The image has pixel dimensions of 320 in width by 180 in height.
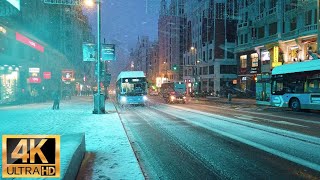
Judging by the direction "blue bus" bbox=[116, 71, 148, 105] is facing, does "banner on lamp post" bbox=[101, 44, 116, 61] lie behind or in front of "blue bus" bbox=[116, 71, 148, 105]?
in front

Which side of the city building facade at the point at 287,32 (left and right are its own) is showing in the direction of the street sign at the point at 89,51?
front

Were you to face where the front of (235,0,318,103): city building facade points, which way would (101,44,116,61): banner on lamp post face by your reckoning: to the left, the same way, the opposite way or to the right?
to the left

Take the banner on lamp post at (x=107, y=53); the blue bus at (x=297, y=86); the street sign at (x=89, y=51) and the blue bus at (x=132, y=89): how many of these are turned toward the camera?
3

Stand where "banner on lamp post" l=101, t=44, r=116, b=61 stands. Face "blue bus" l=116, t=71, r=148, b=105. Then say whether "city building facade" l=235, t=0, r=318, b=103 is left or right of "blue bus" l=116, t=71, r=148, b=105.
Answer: right

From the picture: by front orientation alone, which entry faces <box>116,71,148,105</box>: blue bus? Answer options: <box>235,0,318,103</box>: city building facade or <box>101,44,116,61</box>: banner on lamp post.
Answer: the city building facade

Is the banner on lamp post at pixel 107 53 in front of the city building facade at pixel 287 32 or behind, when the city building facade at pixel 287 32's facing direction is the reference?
in front

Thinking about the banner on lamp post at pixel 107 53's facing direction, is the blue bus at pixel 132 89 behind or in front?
behind

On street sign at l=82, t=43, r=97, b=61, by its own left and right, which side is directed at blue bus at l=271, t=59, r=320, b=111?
left

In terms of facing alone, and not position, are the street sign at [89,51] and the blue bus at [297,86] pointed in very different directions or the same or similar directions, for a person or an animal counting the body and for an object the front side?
very different directions

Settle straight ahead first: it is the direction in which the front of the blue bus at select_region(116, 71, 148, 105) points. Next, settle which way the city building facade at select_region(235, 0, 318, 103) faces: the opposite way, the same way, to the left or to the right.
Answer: to the right

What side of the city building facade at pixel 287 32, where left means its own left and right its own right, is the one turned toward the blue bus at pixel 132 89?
front

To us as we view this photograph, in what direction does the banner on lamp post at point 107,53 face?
facing the viewer

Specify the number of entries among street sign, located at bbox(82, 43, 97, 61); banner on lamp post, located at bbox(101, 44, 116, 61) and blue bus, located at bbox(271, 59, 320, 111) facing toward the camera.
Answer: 2

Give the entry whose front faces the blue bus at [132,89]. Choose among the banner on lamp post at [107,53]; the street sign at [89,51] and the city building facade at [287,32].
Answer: the city building facade

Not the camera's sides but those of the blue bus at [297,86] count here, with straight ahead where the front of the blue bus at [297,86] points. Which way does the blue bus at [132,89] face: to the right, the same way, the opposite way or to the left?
the opposite way

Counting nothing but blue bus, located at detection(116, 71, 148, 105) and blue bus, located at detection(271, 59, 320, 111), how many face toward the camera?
1

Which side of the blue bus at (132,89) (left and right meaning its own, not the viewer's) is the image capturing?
front
